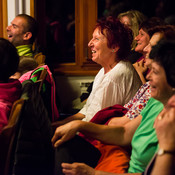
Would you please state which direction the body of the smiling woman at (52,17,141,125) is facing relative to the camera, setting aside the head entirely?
to the viewer's left

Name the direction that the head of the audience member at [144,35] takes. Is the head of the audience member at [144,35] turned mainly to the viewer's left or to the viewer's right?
to the viewer's left

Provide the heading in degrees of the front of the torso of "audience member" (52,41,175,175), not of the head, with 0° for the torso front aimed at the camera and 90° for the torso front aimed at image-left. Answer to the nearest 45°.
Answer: approximately 90°

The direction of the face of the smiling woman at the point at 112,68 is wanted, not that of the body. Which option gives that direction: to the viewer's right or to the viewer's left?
to the viewer's left

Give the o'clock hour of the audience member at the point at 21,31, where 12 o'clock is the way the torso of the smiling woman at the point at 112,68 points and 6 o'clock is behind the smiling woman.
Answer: The audience member is roughly at 2 o'clock from the smiling woman.
